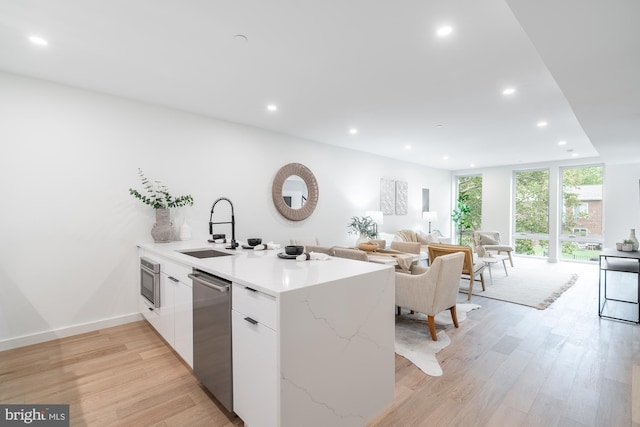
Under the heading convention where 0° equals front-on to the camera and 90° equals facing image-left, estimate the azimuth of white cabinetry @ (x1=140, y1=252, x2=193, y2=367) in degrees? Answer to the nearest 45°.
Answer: approximately 90°

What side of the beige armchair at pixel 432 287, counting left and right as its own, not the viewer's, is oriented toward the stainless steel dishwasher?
left

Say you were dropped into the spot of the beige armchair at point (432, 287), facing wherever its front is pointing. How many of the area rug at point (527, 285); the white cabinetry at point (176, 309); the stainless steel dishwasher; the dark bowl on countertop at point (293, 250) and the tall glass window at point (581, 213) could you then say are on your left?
3

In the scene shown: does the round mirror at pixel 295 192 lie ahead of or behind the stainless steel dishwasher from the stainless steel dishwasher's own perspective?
behind

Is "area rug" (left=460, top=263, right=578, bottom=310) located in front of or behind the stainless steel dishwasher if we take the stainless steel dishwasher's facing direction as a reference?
behind

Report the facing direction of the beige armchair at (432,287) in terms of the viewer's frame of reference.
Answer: facing away from the viewer and to the left of the viewer

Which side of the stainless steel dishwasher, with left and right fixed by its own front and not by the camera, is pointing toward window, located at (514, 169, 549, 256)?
back

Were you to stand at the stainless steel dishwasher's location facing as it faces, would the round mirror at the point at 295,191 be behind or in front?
behind

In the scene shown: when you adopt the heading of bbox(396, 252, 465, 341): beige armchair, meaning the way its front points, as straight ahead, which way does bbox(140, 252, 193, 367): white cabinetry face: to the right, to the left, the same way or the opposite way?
to the left
